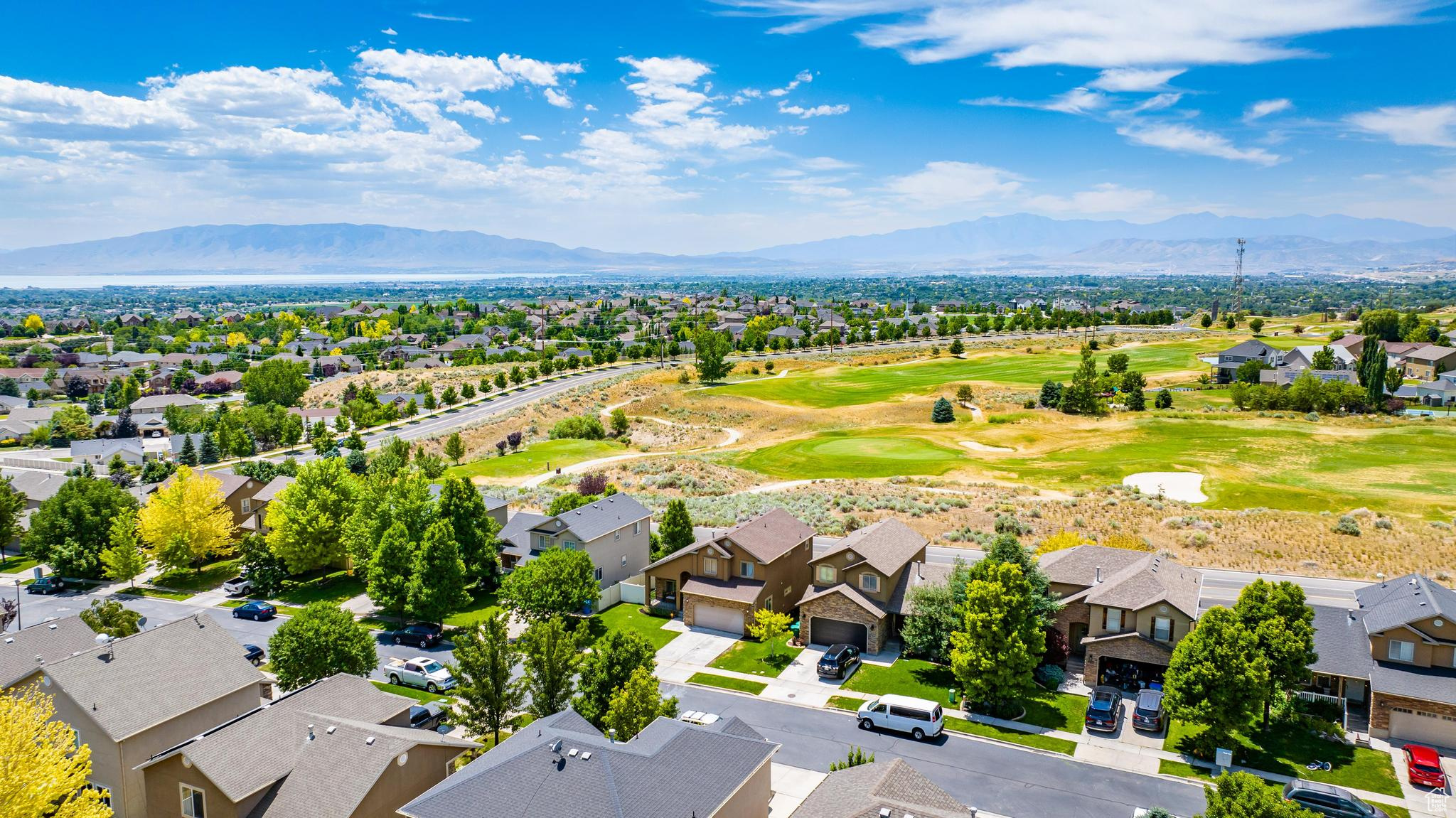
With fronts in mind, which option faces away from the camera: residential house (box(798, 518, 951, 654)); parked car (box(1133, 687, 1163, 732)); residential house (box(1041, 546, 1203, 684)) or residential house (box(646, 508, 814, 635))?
the parked car

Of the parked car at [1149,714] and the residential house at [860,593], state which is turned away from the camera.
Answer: the parked car

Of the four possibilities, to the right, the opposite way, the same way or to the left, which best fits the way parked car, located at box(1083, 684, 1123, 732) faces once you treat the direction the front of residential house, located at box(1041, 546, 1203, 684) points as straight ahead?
the opposite way

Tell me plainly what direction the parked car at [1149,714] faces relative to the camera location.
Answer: facing away from the viewer

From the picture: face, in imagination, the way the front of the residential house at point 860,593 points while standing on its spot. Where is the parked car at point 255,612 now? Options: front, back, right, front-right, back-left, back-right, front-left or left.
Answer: front-right

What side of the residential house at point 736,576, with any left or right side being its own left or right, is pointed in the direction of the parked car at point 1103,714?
left

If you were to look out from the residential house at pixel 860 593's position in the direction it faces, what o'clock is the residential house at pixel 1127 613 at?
the residential house at pixel 1127 613 is roughly at 8 o'clock from the residential house at pixel 860 593.

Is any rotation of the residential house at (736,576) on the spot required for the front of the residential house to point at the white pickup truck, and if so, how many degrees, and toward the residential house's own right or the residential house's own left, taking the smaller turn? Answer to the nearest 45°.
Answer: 0° — it already faces it

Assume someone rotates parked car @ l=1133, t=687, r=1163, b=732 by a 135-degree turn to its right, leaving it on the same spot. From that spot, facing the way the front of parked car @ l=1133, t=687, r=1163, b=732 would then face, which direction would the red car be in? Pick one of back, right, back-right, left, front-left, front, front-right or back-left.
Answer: front-left

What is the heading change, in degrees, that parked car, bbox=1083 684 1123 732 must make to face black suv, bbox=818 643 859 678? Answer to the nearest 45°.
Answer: approximately 90° to its left

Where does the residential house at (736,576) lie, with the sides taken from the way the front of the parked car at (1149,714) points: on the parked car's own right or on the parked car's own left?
on the parked car's own left

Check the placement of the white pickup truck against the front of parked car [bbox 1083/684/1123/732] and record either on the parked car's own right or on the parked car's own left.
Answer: on the parked car's own left

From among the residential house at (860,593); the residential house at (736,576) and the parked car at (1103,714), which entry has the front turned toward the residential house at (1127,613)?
the parked car

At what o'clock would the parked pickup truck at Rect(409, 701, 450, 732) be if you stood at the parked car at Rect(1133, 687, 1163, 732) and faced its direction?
the parked pickup truck at Rect(409, 701, 450, 732) is roughly at 8 o'clock from the parked car at Rect(1133, 687, 1163, 732).

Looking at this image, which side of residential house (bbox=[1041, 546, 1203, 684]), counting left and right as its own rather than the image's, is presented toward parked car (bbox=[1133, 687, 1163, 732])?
front

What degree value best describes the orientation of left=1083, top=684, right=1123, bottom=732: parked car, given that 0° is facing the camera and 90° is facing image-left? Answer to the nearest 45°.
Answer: approximately 180°
